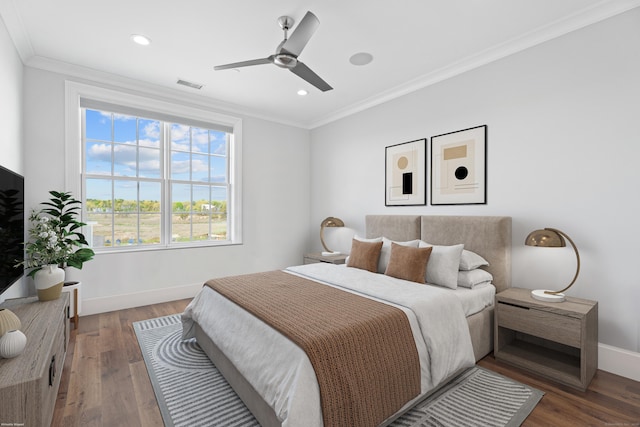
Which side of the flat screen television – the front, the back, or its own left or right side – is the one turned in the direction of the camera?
right

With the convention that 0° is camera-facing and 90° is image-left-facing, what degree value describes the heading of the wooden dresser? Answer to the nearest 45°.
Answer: approximately 270°

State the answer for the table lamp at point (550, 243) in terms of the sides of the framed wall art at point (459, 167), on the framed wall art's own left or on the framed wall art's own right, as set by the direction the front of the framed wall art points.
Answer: on the framed wall art's own left

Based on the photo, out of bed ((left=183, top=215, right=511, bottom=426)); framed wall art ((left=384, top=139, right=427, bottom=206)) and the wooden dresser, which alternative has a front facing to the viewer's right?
the wooden dresser
